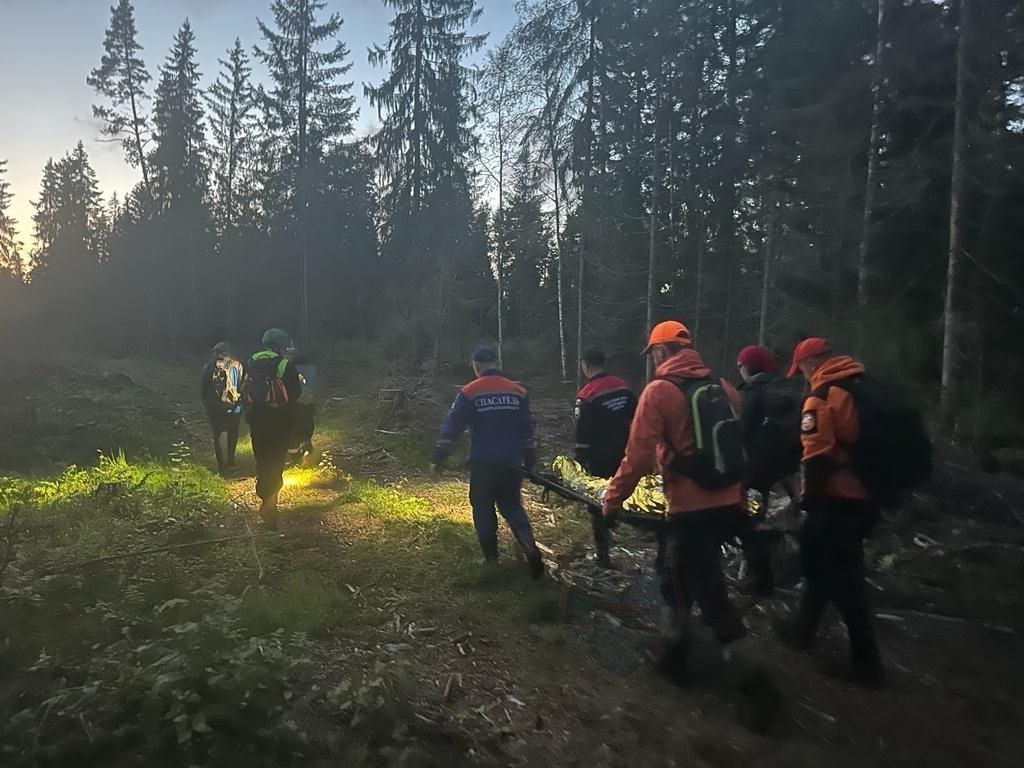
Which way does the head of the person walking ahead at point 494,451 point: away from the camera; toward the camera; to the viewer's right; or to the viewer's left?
away from the camera

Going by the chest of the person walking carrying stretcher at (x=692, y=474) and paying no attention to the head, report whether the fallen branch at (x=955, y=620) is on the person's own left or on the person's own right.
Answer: on the person's own right

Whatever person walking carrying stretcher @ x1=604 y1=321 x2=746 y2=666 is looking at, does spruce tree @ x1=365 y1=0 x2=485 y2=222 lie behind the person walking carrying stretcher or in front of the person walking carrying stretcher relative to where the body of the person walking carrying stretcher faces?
in front

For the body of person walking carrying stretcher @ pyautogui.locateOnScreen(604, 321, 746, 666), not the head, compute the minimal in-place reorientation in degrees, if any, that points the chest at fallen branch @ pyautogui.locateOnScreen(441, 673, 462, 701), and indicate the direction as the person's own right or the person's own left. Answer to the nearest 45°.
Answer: approximately 45° to the person's own left

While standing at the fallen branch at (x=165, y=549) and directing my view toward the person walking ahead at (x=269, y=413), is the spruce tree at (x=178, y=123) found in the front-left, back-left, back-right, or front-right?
front-left

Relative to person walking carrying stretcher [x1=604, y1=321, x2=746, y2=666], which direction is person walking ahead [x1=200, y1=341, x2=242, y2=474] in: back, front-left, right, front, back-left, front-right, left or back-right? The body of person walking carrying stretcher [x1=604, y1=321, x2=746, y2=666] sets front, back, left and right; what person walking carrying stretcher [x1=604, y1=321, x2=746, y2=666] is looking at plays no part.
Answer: front

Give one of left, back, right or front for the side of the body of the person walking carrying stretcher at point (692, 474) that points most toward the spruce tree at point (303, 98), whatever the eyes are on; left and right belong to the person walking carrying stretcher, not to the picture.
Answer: front

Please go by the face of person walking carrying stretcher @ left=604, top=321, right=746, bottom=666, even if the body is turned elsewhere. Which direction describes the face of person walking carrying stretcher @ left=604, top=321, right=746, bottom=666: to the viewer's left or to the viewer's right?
to the viewer's left

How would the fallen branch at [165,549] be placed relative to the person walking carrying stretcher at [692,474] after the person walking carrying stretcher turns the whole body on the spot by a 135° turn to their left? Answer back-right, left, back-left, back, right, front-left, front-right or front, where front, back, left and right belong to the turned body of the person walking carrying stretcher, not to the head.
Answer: right

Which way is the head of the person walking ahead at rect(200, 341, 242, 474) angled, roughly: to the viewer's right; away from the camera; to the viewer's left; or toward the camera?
away from the camera

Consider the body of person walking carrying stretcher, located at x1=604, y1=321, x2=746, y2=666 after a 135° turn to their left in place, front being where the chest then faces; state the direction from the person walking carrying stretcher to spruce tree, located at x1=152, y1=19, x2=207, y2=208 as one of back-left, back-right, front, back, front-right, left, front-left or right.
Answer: back-right

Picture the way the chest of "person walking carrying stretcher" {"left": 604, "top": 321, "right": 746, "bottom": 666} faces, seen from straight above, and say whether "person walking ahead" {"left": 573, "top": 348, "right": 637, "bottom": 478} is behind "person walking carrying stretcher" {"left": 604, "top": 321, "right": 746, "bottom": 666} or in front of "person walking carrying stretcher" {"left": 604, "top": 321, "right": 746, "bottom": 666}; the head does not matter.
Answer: in front

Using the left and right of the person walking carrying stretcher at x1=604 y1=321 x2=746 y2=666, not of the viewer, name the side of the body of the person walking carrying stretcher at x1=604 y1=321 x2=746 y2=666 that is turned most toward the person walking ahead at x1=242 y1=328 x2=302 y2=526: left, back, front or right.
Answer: front

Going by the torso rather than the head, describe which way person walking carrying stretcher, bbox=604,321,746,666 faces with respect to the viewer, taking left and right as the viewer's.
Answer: facing away from the viewer and to the left of the viewer
